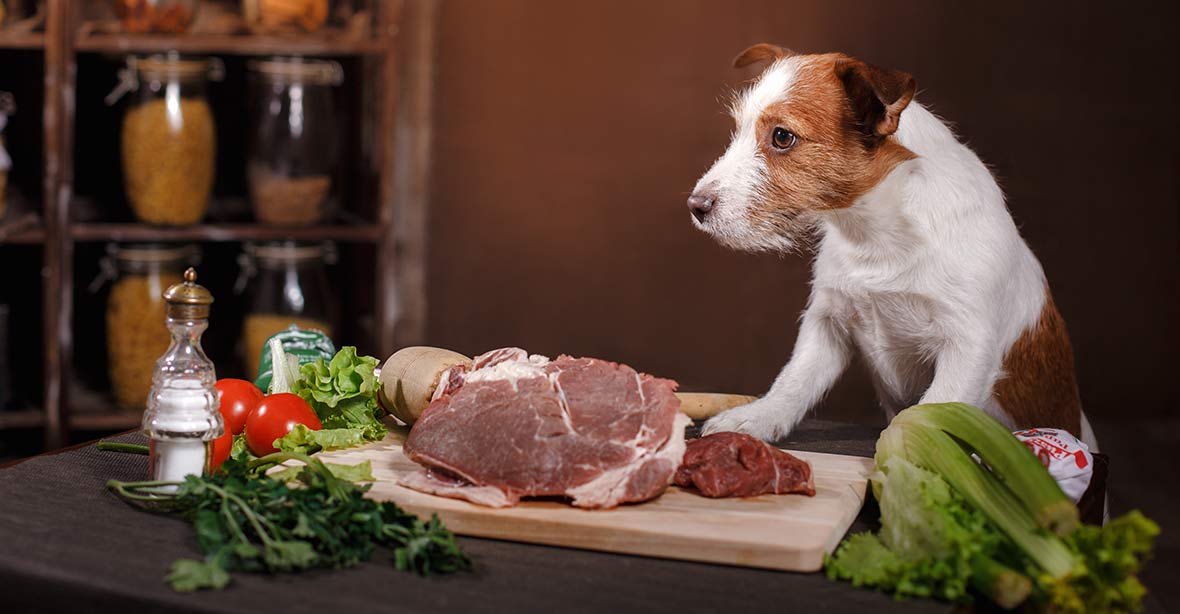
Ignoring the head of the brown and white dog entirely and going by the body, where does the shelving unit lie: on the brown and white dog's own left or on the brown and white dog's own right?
on the brown and white dog's own right

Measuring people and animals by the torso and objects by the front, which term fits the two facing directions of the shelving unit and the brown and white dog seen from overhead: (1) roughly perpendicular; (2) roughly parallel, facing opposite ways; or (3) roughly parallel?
roughly perpendicular

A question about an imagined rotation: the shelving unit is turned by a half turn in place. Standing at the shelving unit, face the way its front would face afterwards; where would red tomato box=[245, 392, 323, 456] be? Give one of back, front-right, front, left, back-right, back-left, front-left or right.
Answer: back

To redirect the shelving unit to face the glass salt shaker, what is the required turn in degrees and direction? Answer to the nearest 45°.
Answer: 0° — it already faces it

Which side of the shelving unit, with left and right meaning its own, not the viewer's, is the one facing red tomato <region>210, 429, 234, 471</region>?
front

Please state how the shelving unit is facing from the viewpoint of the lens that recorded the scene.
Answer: facing the viewer

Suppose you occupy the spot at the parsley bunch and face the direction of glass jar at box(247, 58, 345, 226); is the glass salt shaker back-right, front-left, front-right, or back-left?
front-left

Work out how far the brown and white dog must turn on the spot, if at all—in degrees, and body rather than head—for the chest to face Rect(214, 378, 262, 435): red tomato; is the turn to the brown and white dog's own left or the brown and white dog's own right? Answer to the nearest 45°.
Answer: approximately 45° to the brown and white dog's own right

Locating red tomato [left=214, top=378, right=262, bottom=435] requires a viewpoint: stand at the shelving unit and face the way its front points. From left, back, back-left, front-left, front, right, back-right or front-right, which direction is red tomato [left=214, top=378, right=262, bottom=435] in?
front

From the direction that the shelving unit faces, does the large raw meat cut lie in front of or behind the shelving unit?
in front

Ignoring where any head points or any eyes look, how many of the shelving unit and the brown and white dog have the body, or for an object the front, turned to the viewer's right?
0

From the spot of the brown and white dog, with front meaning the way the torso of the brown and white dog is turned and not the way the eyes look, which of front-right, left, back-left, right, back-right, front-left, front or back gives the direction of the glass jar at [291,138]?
right

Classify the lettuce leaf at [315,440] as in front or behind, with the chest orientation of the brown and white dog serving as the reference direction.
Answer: in front

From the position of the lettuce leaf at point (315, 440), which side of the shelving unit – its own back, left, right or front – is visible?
front

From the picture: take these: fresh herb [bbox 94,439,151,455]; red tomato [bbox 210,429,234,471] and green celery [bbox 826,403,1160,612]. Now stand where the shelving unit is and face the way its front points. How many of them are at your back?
0

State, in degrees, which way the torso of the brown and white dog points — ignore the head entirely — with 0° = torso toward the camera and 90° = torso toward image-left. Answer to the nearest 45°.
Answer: approximately 45°

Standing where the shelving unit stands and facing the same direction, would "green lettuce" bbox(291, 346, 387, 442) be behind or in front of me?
in front
